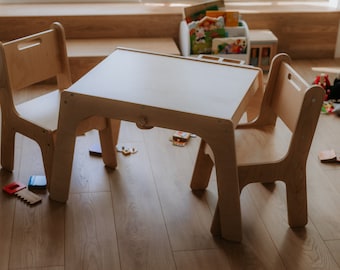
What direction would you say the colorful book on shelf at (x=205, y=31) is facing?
toward the camera

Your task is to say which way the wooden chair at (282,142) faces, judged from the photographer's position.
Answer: facing the viewer and to the left of the viewer

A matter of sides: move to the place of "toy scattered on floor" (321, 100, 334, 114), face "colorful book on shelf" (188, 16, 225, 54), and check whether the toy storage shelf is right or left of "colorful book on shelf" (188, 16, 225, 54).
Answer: right

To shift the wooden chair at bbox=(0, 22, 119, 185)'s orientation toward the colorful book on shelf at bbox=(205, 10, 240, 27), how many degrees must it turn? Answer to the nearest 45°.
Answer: approximately 90° to its left

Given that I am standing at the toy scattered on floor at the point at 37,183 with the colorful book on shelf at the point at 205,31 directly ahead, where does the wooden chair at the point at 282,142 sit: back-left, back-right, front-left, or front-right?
front-right

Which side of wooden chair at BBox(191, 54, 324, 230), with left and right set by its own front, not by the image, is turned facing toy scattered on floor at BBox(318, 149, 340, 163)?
back

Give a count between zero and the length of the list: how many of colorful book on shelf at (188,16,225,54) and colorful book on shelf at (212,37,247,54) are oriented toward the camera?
2

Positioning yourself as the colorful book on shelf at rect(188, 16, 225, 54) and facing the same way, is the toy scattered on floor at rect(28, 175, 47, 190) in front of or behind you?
in front

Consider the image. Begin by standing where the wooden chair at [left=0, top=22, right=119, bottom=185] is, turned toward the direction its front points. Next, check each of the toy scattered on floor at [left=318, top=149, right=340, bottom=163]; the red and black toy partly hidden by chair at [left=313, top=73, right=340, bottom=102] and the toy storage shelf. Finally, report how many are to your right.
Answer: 0

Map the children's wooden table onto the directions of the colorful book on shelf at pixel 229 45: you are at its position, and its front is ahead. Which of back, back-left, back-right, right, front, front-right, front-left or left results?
front

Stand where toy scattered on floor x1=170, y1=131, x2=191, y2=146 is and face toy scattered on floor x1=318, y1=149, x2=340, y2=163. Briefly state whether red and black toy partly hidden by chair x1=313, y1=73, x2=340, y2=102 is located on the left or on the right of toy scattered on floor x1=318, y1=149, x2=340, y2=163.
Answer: left

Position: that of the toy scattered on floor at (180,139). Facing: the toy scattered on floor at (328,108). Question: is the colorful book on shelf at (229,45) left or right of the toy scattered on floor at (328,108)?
left

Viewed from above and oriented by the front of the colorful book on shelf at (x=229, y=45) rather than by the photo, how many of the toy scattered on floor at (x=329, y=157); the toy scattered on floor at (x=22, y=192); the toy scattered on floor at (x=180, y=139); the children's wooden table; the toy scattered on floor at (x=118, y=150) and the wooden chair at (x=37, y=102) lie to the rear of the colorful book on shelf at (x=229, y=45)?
0

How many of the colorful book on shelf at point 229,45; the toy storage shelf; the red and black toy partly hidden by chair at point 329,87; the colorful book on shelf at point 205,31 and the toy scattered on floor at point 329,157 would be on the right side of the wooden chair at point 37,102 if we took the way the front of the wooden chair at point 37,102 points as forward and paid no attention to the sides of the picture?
0

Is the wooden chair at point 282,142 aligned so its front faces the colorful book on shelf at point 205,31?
no

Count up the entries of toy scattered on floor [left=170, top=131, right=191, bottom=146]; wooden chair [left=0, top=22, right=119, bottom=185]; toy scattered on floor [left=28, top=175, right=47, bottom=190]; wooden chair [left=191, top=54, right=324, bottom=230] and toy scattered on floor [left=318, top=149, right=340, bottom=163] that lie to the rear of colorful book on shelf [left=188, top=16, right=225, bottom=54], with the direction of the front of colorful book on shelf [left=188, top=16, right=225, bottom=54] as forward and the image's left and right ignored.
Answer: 0
